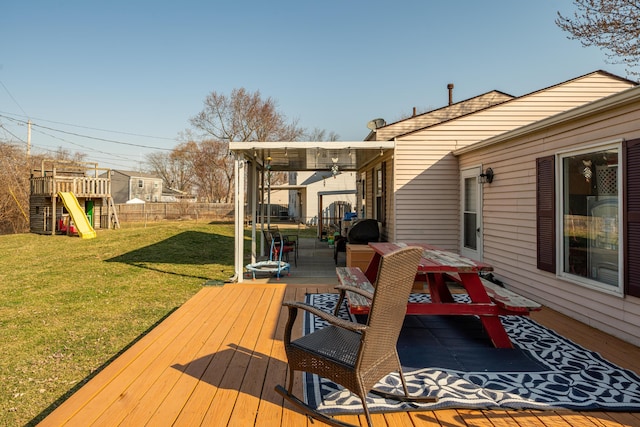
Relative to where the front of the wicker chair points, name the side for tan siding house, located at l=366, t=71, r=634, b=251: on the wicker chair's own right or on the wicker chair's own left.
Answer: on the wicker chair's own right

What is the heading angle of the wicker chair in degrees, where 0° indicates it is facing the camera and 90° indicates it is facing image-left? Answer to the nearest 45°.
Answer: approximately 135°

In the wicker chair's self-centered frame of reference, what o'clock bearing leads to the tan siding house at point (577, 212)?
The tan siding house is roughly at 3 o'clock from the wicker chair.

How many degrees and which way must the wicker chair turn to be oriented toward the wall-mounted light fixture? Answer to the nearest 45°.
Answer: approximately 90° to its right
